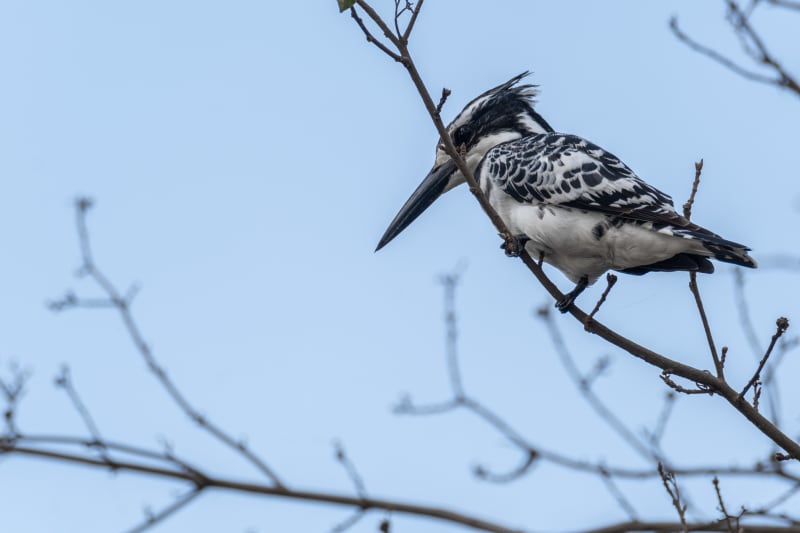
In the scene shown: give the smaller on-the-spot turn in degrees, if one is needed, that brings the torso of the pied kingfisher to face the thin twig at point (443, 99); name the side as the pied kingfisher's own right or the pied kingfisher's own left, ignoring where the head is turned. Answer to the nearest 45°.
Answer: approximately 45° to the pied kingfisher's own left

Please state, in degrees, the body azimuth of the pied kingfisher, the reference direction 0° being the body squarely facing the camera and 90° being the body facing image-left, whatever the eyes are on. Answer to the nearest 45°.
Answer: approximately 90°

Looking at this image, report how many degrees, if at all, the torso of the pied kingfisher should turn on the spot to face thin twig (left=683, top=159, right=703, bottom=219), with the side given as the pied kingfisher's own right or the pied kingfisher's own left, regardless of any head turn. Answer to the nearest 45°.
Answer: approximately 135° to the pied kingfisher's own left

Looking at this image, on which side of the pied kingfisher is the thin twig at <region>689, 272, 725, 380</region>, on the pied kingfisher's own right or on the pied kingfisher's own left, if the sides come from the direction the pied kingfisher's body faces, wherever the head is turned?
on the pied kingfisher's own left

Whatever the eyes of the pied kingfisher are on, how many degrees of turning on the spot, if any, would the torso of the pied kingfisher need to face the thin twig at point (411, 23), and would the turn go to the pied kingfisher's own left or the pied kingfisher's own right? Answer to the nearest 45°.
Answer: approximately 45° to the pied kingfisher's own left

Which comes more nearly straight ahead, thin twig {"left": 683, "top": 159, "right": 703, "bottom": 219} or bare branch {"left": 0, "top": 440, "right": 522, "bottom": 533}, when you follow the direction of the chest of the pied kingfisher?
the bare branch

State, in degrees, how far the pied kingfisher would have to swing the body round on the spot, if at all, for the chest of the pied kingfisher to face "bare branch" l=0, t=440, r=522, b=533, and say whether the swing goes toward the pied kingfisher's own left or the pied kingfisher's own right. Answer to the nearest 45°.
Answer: approximately 45° to the pied kingfisher's own left

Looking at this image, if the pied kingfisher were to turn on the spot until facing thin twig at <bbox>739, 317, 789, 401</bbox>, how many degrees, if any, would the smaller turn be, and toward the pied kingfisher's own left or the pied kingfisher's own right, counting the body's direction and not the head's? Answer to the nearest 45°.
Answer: approximately 135° to the pied kingfisher's own left

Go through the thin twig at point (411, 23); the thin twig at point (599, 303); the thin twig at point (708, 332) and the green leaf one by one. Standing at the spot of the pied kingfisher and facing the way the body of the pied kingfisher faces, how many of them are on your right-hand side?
0
